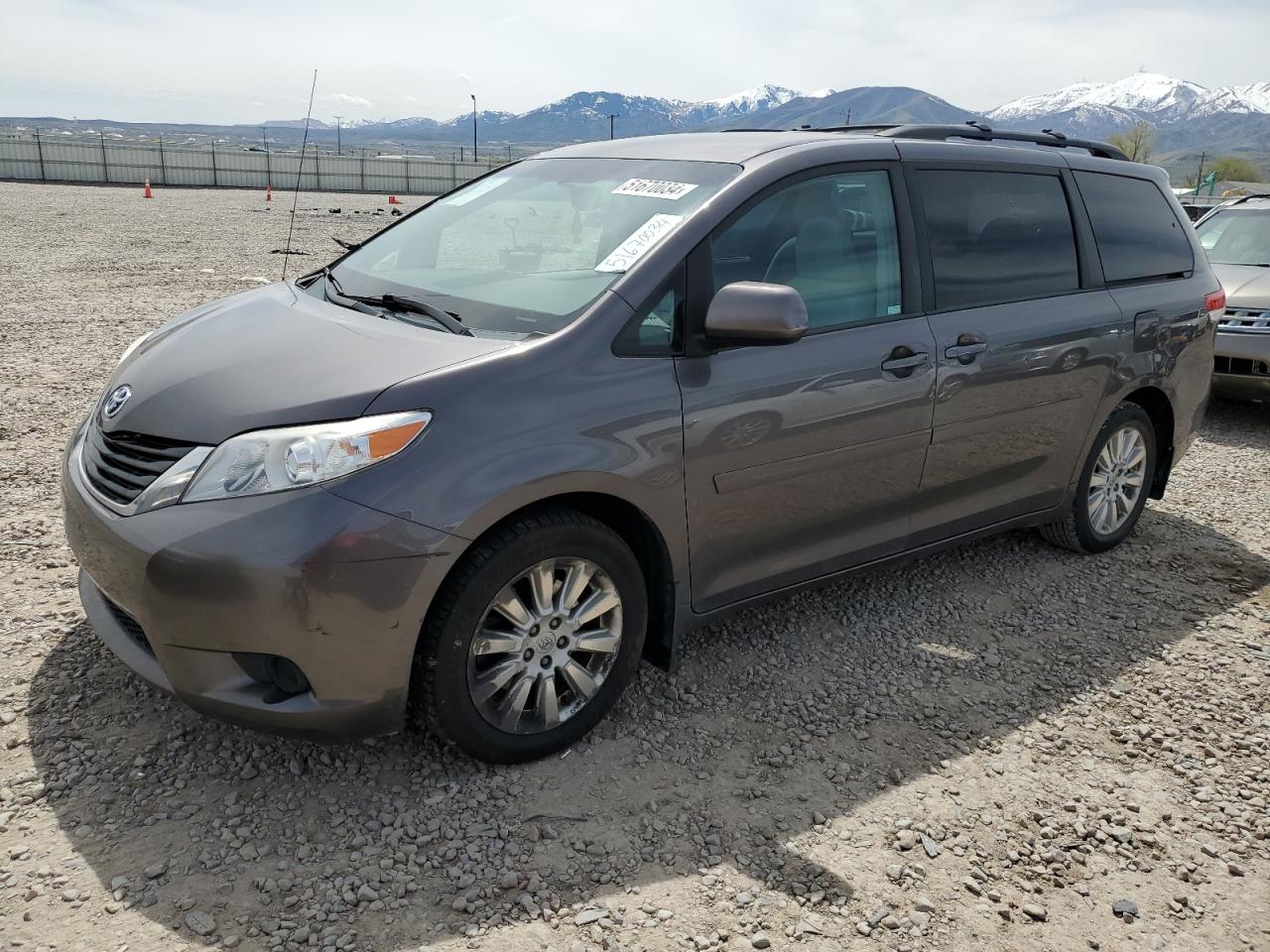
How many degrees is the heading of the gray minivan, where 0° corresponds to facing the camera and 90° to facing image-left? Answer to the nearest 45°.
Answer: approximately 45°

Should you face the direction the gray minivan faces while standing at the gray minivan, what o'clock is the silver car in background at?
The silver car in background is roughly at 6 o'clock from the gray minivan.

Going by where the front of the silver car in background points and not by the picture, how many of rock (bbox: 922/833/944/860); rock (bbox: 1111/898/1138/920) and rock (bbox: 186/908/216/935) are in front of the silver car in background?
3

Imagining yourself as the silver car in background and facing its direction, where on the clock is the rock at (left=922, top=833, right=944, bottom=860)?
The rock is roughly at 12 o'clock from the silver car in background.

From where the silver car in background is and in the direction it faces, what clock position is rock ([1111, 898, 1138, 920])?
The rock is roughly at 12 o'clock from the silver car in background.

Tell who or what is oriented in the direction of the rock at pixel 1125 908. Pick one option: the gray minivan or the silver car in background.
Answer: the silver car in background

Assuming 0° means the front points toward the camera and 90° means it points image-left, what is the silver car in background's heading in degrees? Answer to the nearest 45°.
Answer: approximately 0°

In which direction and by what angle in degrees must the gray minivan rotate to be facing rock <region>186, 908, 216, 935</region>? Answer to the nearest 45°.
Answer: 0° — it already faces it
